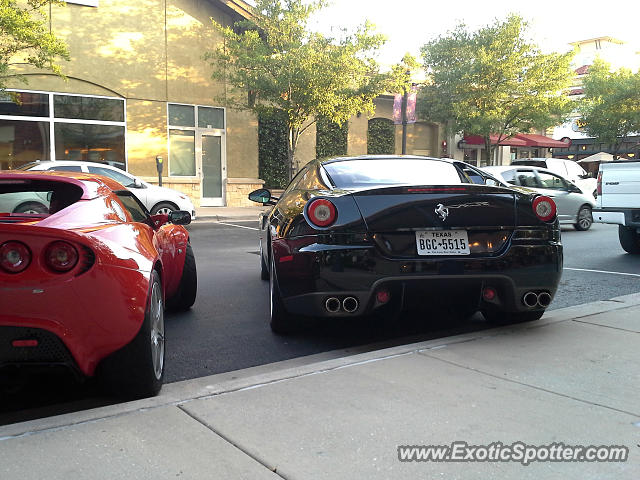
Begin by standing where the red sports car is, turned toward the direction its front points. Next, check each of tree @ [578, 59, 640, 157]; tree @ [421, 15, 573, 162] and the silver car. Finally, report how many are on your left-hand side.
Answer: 0

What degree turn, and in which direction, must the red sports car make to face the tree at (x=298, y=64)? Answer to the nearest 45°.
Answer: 0° — it already faces it

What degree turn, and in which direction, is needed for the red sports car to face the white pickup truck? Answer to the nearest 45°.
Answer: approximately 45° to its right

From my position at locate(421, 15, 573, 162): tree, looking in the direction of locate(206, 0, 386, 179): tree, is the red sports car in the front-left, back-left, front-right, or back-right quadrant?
front-left

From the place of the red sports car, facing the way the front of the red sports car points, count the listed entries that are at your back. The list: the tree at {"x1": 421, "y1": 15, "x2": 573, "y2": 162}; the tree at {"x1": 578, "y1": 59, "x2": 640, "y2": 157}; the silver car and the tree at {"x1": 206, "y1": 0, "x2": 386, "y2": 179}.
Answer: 0

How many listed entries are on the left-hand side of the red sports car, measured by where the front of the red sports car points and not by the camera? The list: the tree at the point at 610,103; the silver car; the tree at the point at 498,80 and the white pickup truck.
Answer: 0

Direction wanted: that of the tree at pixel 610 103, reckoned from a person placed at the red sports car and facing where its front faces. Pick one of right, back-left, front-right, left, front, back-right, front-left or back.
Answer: front-right

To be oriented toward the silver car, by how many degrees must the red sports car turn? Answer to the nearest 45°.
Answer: approximately 45° to its right

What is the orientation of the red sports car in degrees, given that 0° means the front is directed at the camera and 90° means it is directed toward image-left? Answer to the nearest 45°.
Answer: approximately 180°

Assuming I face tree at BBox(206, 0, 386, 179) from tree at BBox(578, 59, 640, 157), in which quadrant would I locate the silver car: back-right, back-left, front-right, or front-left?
front-left

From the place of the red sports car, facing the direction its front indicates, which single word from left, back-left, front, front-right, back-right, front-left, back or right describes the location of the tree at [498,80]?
front-right
